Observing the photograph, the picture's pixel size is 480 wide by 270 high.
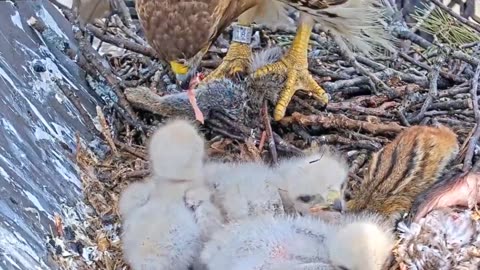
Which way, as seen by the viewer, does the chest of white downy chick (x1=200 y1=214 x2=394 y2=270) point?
to the viewer's right

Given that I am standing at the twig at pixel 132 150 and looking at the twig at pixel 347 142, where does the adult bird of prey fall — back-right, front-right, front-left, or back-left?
front-left

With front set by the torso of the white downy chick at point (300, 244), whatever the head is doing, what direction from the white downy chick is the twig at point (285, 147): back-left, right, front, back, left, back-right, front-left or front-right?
left

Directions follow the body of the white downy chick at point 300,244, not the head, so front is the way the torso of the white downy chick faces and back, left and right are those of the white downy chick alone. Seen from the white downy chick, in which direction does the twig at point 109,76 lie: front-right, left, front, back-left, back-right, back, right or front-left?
back-left

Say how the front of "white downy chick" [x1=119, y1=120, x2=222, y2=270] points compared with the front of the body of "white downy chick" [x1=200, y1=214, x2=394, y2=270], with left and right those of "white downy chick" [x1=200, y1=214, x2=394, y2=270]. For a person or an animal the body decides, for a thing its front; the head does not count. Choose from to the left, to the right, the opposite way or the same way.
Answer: to the left

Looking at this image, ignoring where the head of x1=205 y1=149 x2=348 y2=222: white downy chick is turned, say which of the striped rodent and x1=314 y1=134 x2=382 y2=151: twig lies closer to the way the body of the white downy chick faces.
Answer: the striped rodent

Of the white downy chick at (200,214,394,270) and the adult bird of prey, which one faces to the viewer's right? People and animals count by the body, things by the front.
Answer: the white downy chick

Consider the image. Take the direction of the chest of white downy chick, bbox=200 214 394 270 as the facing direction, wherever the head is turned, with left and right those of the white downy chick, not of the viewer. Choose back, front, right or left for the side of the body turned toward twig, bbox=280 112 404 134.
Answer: left

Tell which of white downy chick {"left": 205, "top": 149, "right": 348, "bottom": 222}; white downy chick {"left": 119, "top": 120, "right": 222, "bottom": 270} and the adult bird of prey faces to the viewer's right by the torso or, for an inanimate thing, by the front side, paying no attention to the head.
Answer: white downy chick {"left": 205, "top": 149, "right": 348, "bottom": 222}

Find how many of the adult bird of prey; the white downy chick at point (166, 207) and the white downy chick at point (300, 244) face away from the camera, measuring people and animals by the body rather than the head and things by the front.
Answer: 1

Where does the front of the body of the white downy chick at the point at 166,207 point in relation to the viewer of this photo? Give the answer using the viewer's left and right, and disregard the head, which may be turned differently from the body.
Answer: facing away from the viewer

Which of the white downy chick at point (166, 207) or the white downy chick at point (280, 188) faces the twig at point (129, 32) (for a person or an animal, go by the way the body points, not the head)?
the white downy chick at point (166, 207)

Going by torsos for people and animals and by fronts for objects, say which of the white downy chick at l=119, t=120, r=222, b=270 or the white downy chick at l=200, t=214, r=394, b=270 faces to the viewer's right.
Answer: the white downy chick at l=200, t=214, r=394, b=270

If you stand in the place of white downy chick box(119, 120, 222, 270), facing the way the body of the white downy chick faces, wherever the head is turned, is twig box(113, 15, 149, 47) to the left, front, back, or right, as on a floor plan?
front

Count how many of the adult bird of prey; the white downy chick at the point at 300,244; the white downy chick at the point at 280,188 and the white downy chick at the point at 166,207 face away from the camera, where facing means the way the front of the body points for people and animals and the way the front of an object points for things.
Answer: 1

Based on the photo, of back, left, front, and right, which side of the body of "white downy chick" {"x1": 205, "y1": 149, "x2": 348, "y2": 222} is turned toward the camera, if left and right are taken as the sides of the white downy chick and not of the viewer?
right
